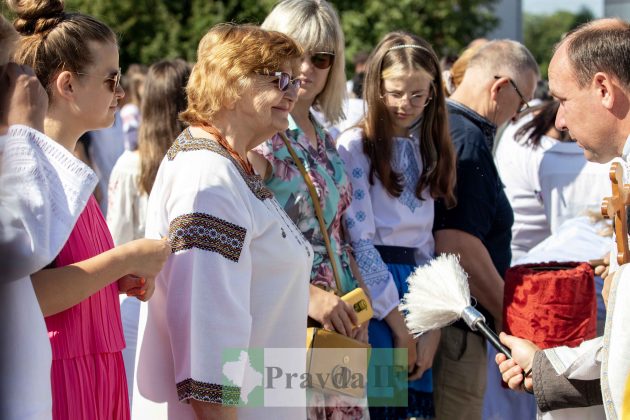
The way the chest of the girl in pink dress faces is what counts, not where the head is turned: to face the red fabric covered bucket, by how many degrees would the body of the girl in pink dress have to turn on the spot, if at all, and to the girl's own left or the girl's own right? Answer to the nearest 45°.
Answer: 0° — they already face it

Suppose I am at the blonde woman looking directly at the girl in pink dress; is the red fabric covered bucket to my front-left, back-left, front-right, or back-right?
back-left

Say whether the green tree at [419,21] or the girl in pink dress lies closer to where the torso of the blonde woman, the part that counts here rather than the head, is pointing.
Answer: the girl in pink dress

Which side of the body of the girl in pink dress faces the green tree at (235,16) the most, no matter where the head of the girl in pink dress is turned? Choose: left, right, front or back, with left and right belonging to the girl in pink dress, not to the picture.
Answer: left

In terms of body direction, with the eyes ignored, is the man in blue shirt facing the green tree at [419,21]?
no

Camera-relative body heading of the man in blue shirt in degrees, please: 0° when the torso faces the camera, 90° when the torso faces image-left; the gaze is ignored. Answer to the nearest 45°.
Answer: approximately 270°

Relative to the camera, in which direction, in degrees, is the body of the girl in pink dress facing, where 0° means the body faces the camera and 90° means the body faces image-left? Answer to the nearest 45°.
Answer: approximately 270°

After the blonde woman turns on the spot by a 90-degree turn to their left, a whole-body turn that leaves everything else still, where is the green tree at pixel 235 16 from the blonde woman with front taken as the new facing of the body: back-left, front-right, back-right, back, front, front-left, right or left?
front-left

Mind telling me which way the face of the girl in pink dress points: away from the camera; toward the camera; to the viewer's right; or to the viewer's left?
to the viewer's right

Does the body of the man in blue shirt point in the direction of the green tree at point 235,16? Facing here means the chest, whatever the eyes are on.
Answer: no

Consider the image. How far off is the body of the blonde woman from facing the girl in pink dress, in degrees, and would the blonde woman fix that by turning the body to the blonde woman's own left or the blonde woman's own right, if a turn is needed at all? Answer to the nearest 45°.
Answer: approximately 90° to the blonde woman's own right

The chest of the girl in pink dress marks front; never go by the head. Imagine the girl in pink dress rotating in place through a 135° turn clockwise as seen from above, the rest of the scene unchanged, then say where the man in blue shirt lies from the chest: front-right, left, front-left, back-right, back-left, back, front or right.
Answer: back

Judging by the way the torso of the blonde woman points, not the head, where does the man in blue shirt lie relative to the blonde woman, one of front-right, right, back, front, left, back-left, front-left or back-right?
left
